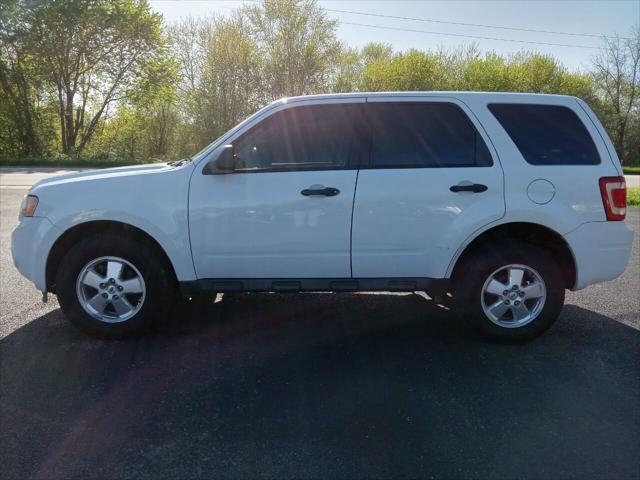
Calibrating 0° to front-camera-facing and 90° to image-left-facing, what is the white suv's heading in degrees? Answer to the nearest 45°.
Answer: approximately 90°

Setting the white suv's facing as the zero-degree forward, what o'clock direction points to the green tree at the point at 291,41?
The green tree is roughly at 3 o'clock from the white suv.

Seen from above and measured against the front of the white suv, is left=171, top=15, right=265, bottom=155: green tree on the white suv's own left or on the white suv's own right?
on the white suv's own right

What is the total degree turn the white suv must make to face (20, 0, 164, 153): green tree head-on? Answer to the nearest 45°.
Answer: approximately 45° to its right

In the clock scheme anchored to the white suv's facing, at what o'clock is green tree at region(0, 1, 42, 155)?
The green tree is roughly at 2 o'clock from the white suv.
